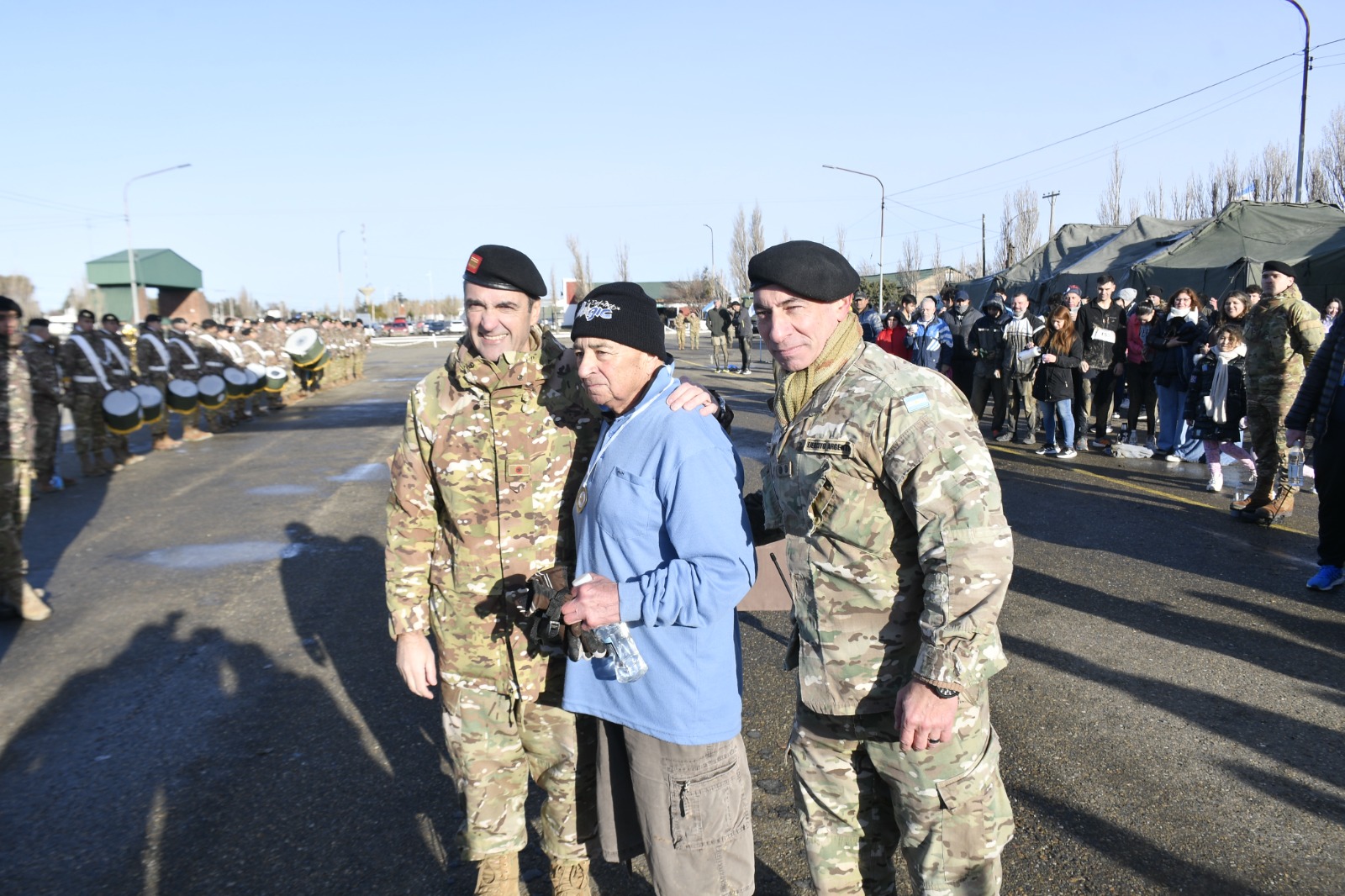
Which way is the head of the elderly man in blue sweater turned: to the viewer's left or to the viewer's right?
to the viewer's left

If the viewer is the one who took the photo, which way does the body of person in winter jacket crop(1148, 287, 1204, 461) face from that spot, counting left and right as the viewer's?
facing the viewer and to the left of the viewer

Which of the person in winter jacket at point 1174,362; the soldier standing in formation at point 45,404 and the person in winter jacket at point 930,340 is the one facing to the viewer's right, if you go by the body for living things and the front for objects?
the soldier standing in formation

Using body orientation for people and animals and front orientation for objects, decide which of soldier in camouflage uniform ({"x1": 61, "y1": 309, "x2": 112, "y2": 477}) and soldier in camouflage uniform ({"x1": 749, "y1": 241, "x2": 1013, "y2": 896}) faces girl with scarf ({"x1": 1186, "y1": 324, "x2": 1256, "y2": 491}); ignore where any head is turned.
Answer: soldier in camouflage uniform ({"x1": 61, "y1": 309, "x2": 112, "y2": 477})

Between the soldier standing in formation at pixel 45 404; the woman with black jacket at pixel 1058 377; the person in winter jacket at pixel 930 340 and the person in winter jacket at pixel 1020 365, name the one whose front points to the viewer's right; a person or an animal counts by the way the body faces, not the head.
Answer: the soldier standing in formation

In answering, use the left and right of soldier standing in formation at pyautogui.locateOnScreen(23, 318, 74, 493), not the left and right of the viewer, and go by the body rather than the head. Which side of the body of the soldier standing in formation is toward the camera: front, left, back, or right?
right

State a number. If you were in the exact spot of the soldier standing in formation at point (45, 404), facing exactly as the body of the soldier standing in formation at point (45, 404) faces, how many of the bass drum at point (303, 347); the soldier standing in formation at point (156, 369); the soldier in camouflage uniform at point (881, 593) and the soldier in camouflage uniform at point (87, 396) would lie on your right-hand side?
1

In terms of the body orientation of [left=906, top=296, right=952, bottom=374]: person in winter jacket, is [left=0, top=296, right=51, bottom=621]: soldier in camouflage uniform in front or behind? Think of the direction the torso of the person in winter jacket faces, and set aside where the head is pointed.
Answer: in front
